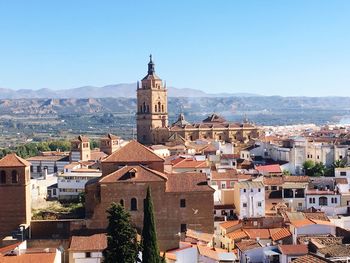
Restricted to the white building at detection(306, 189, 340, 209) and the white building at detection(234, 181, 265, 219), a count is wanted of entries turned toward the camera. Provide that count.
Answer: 2

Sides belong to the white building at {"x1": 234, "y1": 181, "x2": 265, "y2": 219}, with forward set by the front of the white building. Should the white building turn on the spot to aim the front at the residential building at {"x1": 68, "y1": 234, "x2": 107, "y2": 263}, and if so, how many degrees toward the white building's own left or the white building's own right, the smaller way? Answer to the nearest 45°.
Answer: approximately 45° to the white building's own right

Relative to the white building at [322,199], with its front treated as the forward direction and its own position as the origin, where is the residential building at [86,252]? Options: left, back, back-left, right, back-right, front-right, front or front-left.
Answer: front-right

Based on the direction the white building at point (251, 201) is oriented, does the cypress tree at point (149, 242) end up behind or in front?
in front

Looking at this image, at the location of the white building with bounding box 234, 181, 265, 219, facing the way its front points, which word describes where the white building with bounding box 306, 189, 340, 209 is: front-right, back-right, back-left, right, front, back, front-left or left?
back-left

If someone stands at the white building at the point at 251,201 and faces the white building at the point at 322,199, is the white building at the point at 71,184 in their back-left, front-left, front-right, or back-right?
back-left

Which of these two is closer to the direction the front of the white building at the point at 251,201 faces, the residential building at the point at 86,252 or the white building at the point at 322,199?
the residential building

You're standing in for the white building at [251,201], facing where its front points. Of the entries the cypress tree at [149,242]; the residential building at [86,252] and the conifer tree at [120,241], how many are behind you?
0

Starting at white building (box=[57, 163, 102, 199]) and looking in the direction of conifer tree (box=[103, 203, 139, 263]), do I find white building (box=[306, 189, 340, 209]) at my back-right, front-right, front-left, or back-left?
front-left

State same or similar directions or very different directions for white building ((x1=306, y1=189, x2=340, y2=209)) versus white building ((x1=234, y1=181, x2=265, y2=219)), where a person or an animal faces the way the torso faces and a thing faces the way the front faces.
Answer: same or similar directions

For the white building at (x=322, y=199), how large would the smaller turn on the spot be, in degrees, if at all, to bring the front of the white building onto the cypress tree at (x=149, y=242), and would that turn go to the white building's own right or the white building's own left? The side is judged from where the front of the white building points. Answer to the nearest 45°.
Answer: approximately 45° to the white building's own right

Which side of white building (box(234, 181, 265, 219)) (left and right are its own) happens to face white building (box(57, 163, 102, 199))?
right

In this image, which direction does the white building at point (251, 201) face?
toward the camera

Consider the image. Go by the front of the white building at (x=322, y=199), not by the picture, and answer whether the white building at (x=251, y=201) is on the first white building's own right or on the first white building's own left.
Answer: on the first white building's own right

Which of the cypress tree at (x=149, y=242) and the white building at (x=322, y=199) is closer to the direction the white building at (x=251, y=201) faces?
the cypress tree

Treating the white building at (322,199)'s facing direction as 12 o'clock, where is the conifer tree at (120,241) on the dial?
The conifer tree is roughly at 1 o'clock from the white building.
